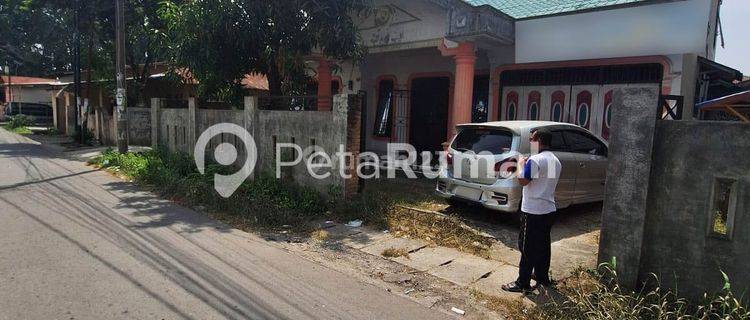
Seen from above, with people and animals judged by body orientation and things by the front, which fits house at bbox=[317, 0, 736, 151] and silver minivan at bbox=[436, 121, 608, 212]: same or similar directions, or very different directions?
very different directions

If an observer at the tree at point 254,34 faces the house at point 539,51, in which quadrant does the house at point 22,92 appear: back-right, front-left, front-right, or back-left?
back-left

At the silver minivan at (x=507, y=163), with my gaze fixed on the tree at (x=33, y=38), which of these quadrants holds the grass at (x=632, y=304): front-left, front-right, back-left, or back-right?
back-left

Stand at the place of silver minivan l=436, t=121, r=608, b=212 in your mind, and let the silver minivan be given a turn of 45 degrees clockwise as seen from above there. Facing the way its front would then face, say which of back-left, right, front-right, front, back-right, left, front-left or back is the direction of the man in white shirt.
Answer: right

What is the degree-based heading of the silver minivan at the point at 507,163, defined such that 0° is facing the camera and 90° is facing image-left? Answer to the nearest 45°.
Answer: approximately 225°

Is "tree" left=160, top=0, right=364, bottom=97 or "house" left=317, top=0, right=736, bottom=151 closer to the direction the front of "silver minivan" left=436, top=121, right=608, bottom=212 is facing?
the house

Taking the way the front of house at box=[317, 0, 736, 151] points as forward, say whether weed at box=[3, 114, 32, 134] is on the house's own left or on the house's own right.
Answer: on the house's own right

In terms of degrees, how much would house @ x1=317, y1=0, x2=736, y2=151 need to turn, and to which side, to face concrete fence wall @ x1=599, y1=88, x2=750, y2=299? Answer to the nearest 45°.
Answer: approximately 45° to its left

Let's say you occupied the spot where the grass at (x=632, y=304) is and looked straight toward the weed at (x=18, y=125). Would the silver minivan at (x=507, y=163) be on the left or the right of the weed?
right

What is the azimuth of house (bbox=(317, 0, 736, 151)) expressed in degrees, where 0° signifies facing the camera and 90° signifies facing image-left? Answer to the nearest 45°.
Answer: approximately 45°

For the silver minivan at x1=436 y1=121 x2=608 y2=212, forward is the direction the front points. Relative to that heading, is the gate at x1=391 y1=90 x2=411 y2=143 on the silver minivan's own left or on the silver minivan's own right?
on the silver minivan's own left

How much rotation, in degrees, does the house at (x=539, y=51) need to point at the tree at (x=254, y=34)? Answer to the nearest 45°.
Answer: approximately 45° to its right

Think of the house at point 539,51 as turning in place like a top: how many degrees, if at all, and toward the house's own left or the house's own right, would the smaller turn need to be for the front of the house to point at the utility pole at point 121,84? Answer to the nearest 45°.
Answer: approximately 45° to the house's own right
